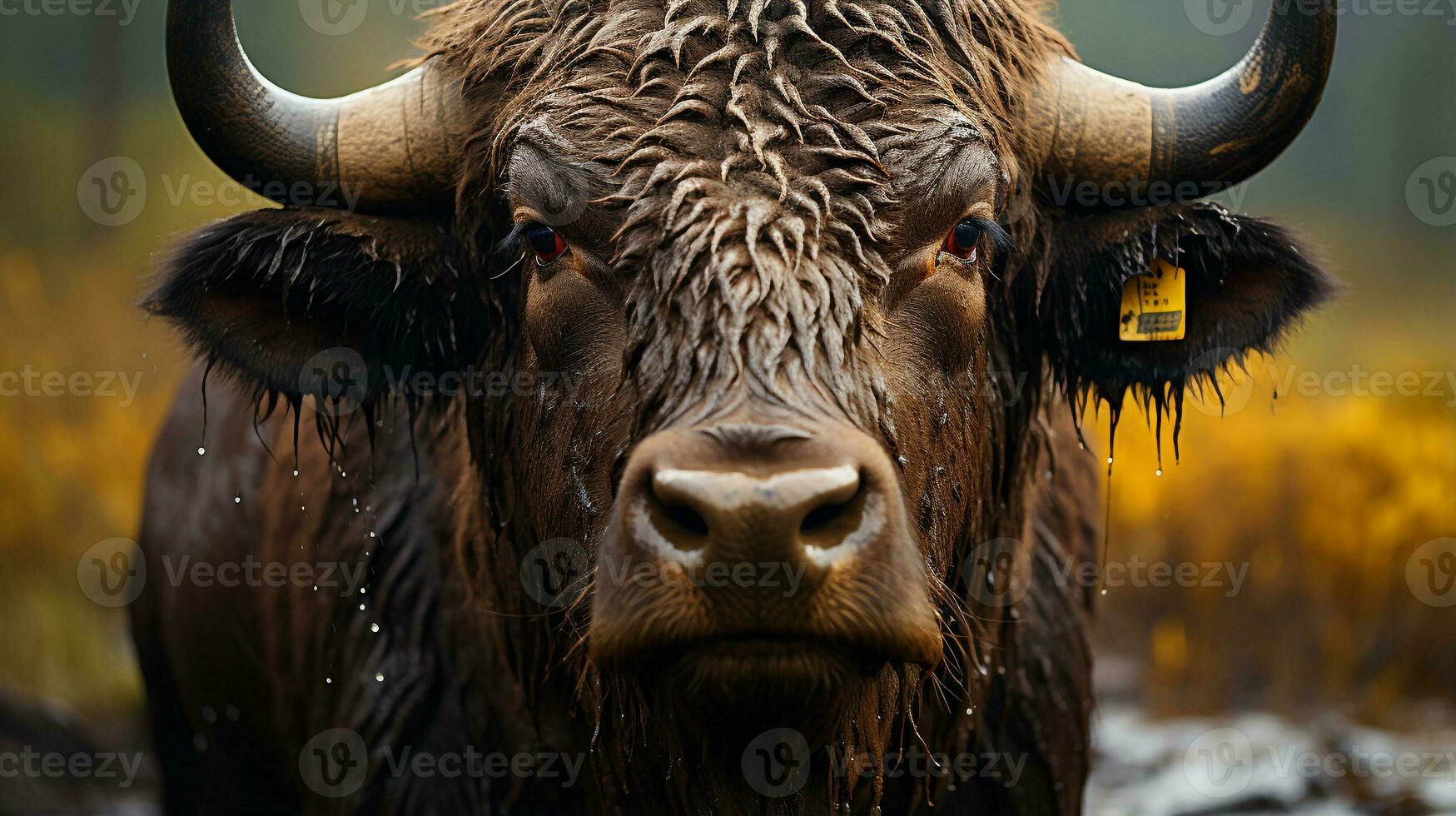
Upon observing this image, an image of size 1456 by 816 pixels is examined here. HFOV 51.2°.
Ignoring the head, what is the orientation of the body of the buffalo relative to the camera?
toward the camera
